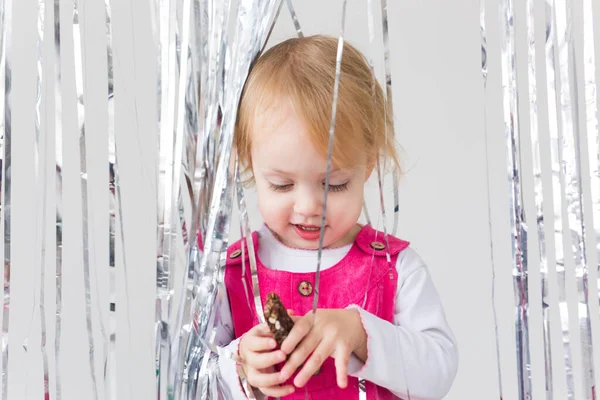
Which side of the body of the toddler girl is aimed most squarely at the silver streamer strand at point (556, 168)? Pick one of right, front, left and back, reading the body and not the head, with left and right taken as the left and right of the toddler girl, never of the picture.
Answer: left

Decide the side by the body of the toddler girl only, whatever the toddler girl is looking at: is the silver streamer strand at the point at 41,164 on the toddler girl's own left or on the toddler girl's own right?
on the toddler girl's own right

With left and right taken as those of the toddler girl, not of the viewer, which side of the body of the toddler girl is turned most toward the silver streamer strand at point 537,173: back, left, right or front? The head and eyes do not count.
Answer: left

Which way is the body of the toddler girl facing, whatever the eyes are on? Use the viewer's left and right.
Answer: facing the viewer

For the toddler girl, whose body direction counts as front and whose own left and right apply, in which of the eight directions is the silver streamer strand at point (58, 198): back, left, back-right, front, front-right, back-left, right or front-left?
right

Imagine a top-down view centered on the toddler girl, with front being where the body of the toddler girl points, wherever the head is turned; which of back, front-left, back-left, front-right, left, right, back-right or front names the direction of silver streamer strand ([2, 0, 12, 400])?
right

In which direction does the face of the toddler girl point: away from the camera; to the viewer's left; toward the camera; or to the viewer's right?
toward the camera
